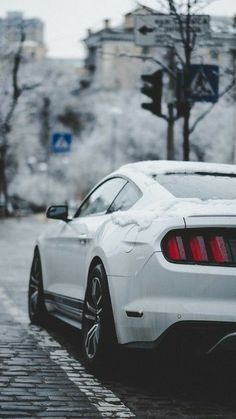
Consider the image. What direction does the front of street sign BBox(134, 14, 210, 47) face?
toward the camera

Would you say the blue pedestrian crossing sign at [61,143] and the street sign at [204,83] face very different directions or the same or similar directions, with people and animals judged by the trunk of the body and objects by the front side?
same or similar directions

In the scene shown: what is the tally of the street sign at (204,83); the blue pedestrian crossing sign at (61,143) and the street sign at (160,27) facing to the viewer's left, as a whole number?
0

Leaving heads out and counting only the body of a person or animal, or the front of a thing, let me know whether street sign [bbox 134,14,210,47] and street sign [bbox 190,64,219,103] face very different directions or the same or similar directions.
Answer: same or similar directions

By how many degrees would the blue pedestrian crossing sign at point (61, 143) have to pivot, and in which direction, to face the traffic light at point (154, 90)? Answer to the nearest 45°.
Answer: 0° — it already faces it

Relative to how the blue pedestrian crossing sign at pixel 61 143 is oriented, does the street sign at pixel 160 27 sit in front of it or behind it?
in front

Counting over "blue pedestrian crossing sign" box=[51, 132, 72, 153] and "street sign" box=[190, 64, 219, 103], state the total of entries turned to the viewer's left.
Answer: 0
